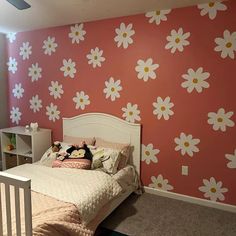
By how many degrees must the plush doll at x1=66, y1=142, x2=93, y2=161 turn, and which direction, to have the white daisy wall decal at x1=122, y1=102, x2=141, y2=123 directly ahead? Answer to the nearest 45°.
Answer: approximately 90° to its left

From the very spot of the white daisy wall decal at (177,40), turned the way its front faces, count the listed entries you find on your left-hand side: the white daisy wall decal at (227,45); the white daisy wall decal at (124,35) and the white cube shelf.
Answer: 1

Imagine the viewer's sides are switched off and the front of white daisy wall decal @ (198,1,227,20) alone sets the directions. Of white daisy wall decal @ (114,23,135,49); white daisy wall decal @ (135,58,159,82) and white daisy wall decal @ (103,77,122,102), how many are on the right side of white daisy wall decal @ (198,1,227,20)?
3

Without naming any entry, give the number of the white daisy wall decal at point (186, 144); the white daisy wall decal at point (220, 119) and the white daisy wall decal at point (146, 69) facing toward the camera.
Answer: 3

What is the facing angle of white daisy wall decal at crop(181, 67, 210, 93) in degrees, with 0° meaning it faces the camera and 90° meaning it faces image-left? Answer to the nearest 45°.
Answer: approximately 0°

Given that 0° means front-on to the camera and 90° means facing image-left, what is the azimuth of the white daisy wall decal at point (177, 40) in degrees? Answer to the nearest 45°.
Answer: approximately 0°

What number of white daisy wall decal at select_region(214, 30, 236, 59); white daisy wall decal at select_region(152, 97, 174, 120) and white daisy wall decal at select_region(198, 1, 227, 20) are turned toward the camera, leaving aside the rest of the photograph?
3

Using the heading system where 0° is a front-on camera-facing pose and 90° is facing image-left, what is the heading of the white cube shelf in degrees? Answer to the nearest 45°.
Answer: approximately 45°
